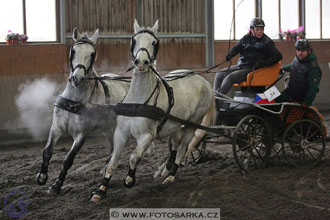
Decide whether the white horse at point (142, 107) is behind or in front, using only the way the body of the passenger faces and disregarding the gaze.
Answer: in front

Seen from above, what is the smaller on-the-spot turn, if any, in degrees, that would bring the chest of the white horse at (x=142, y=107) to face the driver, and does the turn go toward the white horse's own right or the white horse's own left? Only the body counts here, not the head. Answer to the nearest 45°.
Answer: approximately 180°

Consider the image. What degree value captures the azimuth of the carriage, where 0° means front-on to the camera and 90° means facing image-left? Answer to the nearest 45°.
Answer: approximately 45°

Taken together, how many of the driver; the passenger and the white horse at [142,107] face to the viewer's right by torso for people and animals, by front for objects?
0

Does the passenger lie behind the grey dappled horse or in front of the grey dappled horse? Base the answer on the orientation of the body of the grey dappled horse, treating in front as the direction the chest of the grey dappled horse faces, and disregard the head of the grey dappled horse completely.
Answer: behind

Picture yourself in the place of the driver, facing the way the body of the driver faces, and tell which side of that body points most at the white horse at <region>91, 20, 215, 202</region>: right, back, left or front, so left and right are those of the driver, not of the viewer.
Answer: front

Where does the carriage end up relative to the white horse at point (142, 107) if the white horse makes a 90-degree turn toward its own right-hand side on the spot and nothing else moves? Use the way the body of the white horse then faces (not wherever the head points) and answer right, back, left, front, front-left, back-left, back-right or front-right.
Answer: right

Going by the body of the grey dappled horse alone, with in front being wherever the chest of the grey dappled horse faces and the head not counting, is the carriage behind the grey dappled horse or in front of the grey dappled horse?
behind

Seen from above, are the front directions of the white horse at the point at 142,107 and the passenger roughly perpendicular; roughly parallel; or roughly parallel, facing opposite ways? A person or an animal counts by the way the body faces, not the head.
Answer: roughly parallel

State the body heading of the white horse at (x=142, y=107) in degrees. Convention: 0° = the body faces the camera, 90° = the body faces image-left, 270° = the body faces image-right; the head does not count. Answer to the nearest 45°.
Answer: approximately 45°

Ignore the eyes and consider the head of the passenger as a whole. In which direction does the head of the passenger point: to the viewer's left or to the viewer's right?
to the viewer's left

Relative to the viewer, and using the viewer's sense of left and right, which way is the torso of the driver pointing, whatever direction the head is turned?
facing the viewer and to the left of the viewer

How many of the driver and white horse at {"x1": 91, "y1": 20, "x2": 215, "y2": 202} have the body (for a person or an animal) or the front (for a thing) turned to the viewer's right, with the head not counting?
0

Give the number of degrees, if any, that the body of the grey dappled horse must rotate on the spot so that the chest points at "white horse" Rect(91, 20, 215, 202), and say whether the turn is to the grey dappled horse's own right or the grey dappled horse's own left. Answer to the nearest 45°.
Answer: approximately 90° to the grey dappled horse's own left
